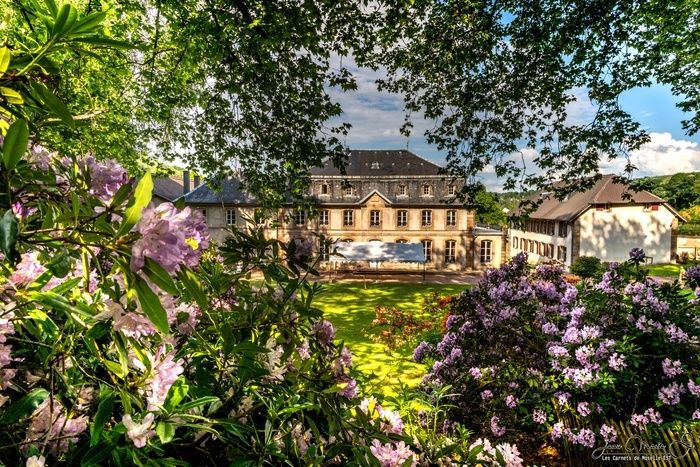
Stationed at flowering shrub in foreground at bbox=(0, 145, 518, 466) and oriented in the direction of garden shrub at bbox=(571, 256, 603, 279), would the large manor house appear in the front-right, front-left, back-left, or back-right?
front-left

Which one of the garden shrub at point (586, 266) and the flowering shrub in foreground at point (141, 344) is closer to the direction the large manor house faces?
the flowering shrub in foreground

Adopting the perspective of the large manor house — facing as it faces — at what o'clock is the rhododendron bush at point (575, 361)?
The rhododendron bush is roughly at 12 o'clock from the large manor house.

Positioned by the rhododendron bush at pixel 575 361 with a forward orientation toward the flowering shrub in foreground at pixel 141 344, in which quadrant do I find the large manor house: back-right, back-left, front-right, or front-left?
back-right

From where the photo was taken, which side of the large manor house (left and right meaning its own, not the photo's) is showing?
front

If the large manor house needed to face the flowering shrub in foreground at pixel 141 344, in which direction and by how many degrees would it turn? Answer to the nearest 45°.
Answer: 0° — it already faces it
